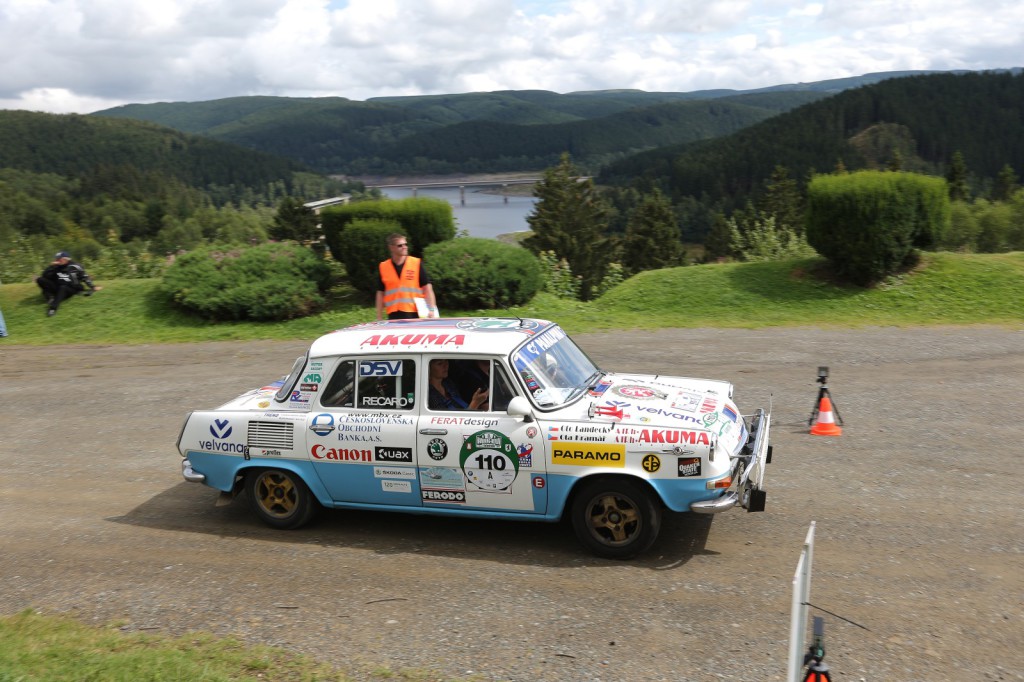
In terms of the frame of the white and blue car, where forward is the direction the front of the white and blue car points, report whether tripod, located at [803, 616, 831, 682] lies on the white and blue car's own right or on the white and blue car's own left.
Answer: on the white and blue car's own right

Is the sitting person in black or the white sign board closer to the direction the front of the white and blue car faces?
the white sign board

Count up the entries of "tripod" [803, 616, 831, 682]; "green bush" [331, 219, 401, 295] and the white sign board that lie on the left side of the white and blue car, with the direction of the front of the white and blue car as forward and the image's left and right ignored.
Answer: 1

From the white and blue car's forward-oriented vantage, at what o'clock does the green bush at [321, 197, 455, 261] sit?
The green bush is roughly at 9 o'clock from the white and blue car.

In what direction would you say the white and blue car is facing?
to the viewer's right

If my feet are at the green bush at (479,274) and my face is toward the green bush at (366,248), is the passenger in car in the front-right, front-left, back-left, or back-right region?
back-left

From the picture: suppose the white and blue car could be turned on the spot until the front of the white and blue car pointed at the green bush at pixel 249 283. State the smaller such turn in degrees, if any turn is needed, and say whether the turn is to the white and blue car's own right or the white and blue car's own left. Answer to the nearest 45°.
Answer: approximately 90° to the white and blue car's own left

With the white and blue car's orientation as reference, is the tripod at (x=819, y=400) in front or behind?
in front

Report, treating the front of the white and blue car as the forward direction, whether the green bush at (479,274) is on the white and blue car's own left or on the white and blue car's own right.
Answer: on the white and blue car's own left
